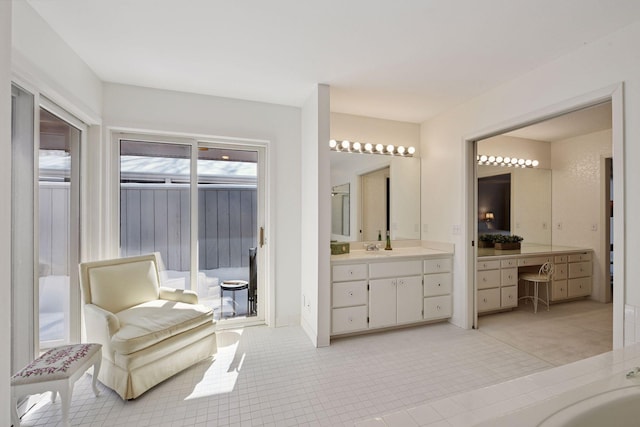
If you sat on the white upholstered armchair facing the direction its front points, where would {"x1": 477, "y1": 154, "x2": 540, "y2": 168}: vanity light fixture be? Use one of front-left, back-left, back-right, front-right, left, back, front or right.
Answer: front-left

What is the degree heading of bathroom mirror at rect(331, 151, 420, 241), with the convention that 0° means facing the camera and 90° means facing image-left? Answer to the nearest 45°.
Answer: approximately 315°

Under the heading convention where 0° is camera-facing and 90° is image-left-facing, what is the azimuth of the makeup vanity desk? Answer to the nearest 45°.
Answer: approximately 315°

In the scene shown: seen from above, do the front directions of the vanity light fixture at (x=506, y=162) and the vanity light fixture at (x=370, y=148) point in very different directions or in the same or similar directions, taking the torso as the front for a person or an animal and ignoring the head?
same or similar directions

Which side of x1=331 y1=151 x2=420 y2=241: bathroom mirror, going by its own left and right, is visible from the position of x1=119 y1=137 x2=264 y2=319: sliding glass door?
right

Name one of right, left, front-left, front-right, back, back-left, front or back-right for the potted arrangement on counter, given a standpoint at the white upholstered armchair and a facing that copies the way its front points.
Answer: front-left

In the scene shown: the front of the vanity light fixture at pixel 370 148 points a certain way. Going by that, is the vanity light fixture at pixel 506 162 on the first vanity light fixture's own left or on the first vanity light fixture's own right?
on the first vanity light fixture's own left

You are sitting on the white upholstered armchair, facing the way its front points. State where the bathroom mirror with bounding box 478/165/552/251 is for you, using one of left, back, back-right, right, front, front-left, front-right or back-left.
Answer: front-left

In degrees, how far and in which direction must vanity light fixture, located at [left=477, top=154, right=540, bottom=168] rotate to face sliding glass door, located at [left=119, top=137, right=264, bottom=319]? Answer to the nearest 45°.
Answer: approximately 90° to its right

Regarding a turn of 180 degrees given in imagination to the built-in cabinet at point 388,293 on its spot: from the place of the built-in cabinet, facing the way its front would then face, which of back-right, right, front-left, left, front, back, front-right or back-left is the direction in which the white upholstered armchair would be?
left

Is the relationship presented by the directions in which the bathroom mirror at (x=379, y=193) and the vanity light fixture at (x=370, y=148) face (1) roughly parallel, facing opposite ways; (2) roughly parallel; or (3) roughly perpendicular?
roughly parallel

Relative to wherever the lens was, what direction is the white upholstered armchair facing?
facing the viewer and to the right of the viewer

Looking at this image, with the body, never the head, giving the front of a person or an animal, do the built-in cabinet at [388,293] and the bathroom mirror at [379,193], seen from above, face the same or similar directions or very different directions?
same or similar directions
